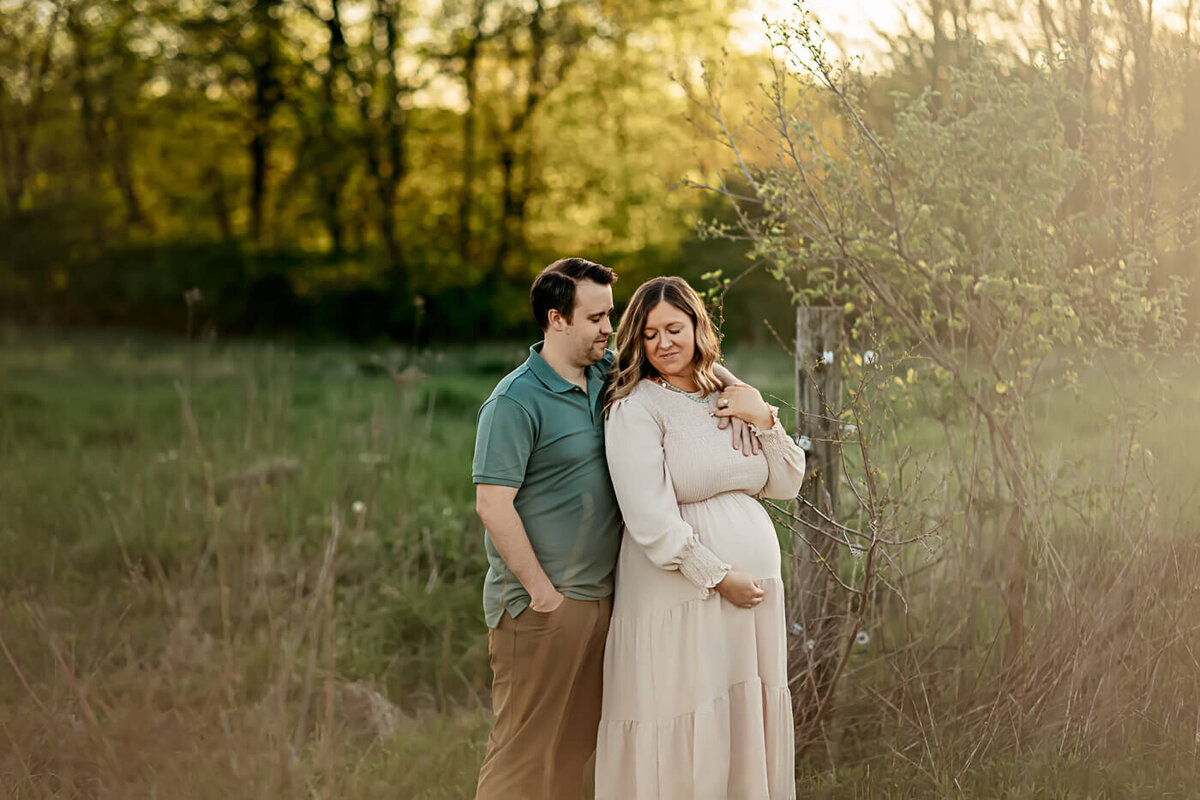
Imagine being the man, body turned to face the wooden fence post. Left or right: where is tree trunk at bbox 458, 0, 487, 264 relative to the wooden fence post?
left

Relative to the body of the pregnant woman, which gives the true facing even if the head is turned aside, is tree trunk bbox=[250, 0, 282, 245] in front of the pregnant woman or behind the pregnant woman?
behind

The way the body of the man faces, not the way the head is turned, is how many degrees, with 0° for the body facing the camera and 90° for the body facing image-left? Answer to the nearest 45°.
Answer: approximately 315°

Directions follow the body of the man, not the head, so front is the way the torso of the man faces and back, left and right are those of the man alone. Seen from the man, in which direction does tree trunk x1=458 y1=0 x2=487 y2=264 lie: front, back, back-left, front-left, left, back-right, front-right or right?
back-left

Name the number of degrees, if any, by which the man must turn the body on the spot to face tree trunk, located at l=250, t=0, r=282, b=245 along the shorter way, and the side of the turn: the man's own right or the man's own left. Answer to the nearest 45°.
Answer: approximately 135° to the man's own left

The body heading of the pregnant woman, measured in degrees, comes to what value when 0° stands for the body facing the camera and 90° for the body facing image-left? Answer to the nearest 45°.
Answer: approximately 315°

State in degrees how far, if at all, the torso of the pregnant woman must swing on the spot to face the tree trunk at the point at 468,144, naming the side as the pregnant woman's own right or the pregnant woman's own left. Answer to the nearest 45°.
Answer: approximately 135° to the pregnant woman's own left

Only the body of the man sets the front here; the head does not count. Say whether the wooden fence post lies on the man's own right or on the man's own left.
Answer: on the man's own left
